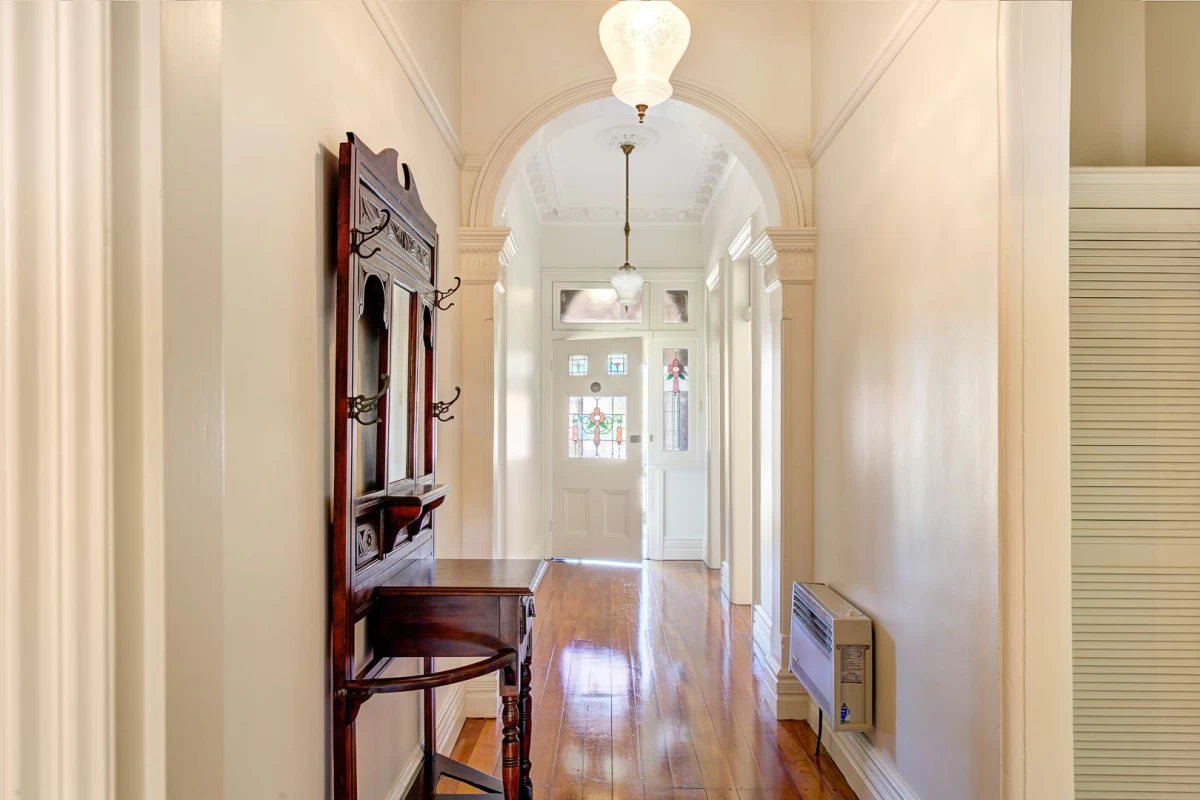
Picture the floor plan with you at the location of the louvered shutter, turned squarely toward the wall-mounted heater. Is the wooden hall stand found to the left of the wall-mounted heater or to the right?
left

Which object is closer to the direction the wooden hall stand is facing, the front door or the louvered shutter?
the louvered shutter

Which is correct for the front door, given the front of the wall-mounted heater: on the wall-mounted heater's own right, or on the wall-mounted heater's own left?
on the wall-mounted heater's own right

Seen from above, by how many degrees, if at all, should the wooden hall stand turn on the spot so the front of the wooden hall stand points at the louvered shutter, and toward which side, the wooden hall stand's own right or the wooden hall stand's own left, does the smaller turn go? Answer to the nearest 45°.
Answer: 0° — it already faces it

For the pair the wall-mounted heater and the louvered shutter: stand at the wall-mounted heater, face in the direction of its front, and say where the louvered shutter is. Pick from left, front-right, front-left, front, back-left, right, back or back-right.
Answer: back-left

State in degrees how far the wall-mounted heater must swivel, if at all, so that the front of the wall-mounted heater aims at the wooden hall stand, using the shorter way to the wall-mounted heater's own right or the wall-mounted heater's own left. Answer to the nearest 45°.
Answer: approximately 45° to the wall-mounted heater's own left

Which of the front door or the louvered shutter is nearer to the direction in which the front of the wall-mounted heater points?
the front door

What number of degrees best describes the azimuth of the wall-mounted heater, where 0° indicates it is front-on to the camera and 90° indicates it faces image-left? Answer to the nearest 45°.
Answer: approximately 90°

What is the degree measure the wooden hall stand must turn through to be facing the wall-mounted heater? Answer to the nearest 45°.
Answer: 0° — it already faces it

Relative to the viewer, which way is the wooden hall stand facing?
to the viewer's right
